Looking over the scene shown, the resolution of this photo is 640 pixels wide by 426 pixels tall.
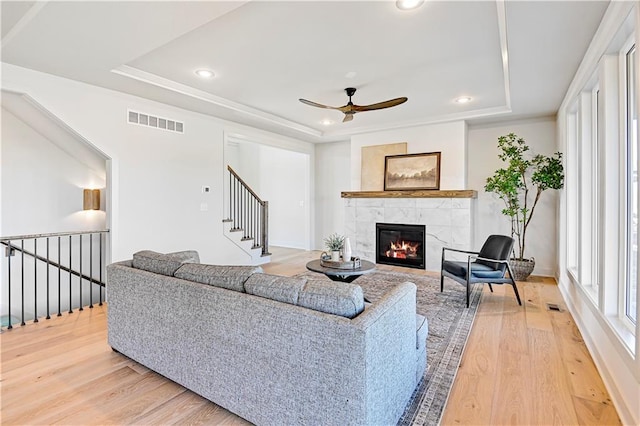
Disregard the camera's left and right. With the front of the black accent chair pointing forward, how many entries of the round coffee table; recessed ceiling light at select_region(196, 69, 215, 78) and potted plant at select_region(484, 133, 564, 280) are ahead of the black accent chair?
2

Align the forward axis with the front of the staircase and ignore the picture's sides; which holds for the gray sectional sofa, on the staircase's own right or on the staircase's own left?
on the staircase's own right

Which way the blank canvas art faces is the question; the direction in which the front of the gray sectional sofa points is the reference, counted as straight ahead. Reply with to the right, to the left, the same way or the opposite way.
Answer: the opposite way

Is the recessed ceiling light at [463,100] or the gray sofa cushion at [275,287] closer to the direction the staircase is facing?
the recessed ceiling light

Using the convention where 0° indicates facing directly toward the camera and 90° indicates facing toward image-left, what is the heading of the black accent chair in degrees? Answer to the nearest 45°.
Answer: approximately 45°

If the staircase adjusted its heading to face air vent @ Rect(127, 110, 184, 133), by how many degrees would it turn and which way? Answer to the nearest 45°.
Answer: approximately 135° to its right

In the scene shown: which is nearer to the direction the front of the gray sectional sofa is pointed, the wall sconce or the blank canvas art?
the blank canvas art

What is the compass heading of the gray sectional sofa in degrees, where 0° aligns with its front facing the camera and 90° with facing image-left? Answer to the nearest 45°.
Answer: approximately 225°

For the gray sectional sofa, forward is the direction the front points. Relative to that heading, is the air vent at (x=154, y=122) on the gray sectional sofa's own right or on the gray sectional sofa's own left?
on the gray sectional sofa's own left

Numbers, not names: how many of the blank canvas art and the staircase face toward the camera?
1
